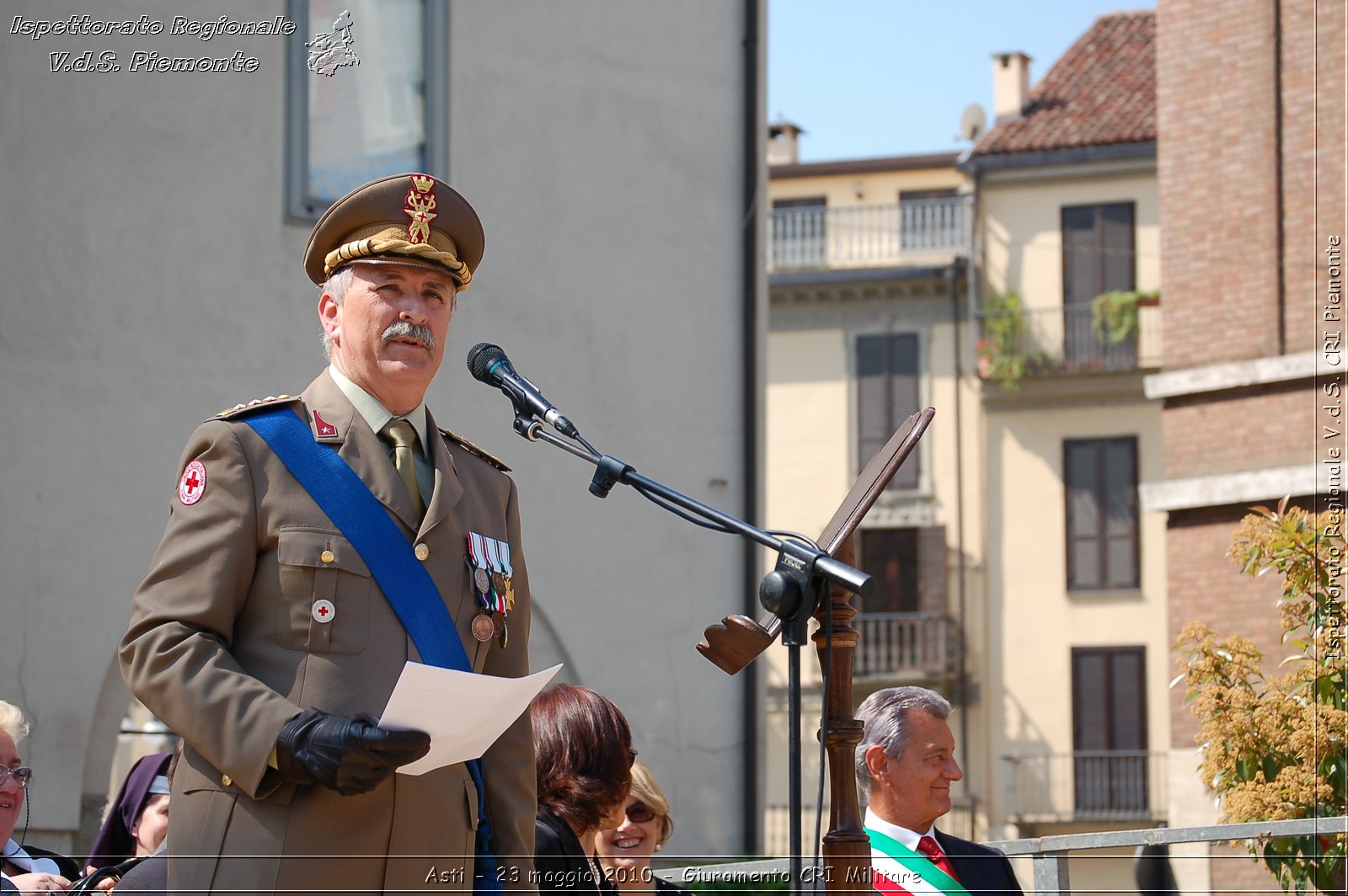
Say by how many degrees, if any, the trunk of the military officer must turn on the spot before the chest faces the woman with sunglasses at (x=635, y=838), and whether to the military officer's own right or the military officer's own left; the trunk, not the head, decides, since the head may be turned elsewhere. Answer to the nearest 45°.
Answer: approximately 90° to the military officer's own left

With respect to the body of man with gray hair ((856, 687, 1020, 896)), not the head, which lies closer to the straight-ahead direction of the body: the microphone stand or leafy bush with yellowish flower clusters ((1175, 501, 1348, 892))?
the microphone stand

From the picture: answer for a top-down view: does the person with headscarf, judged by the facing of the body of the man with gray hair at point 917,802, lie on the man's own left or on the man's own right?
on the man's own right

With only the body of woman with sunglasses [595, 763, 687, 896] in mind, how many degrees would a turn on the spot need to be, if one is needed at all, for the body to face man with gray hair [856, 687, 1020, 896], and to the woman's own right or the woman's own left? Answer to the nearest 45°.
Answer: approximately 45° to the woman's own left

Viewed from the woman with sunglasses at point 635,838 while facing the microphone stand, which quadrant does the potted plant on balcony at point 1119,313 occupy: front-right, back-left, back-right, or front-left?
back-left

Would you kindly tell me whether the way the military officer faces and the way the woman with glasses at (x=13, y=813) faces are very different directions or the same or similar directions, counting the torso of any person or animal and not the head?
same or similar directions

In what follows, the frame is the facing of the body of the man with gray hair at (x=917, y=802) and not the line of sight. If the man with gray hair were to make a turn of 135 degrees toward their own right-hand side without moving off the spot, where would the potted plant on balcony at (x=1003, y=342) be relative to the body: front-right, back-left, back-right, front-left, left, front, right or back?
right

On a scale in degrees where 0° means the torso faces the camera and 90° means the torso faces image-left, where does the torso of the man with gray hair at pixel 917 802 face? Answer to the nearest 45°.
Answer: approximately 315°

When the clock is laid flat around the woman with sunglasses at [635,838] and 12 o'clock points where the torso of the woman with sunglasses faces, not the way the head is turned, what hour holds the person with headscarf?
The person with headscarf is roughly at 2 o'clock from the woman with sunglasses.

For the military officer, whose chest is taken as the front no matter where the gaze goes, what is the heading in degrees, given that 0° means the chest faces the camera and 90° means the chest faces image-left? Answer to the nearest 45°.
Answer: approximately 315°

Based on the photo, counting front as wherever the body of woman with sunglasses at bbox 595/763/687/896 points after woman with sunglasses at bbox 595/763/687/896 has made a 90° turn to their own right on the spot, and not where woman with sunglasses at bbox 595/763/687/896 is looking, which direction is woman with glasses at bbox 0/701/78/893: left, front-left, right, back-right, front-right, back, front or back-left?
front-left

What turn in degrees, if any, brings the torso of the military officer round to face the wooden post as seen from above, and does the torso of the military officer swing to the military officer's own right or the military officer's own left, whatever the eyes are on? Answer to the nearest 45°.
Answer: approximately 45° to the military officer's own left

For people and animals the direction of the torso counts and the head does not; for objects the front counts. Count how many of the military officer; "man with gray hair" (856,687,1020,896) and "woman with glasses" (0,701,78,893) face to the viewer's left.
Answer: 0

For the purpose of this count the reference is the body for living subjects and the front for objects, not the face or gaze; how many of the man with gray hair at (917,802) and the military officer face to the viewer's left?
0

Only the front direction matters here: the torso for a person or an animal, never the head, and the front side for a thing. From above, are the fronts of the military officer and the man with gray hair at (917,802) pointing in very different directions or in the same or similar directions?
same or similar directions

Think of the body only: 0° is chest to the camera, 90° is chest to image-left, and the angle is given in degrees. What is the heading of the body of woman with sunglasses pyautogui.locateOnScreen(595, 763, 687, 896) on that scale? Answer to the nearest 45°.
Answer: approximately 45°
